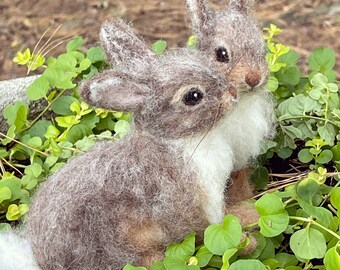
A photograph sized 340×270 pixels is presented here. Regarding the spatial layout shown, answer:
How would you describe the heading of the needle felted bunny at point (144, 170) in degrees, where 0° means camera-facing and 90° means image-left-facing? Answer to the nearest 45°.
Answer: approximately 270°

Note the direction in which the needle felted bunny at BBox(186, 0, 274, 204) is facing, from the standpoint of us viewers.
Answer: facing the viewer and to the right of the viewer

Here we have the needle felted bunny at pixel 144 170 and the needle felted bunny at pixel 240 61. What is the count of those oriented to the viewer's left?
0
